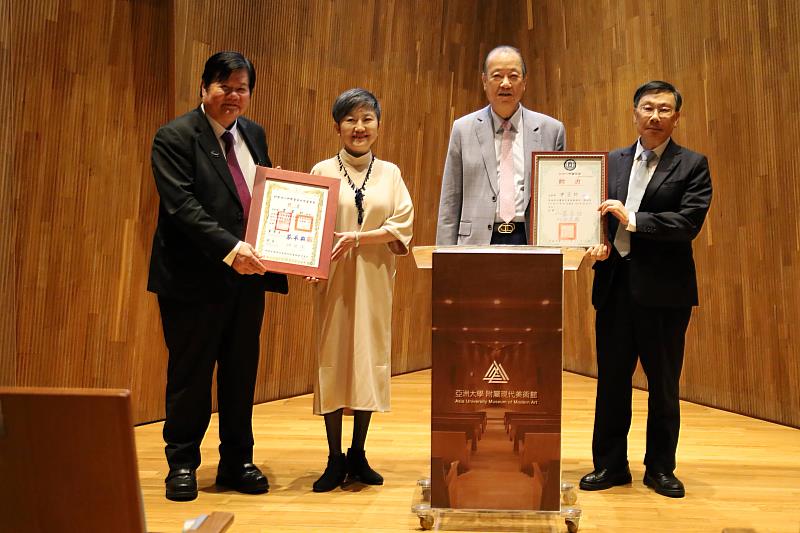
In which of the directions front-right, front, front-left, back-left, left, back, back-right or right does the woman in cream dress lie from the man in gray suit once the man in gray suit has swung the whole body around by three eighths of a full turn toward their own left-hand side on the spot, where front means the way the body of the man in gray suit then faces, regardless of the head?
back-left

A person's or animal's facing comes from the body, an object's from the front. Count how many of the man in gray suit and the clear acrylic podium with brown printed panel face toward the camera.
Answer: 2

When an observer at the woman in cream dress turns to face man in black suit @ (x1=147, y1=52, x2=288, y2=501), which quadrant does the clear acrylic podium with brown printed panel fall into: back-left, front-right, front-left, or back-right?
back-left

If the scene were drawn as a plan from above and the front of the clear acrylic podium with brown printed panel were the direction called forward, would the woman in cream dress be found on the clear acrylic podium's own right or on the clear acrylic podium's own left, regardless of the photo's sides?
on the clear acrylic podium's own right

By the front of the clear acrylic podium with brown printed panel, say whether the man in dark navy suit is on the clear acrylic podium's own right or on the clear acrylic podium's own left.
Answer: on the clear acrylic podium's own left

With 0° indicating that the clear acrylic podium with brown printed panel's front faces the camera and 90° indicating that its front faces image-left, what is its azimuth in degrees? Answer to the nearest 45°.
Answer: approximately 0°

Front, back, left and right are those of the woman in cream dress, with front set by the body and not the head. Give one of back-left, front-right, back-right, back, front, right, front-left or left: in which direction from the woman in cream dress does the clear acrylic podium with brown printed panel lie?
front-left
